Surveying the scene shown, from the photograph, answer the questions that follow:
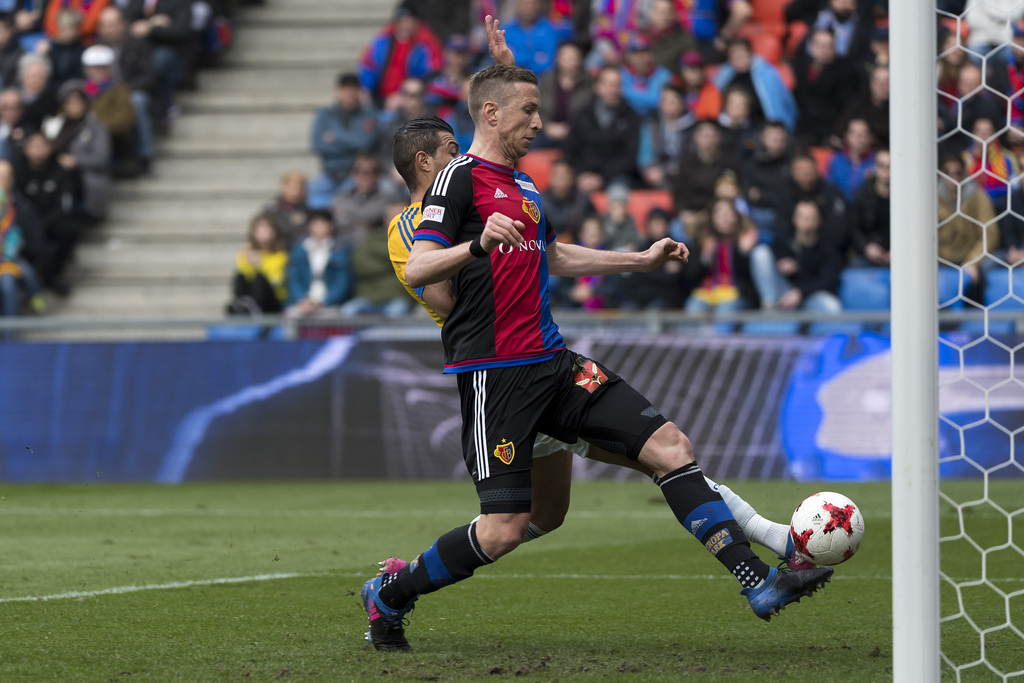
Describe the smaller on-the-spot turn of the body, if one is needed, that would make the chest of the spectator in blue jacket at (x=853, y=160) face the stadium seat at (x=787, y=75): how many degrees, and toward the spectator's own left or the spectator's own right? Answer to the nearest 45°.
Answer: approximately 135° to the spectator's own right

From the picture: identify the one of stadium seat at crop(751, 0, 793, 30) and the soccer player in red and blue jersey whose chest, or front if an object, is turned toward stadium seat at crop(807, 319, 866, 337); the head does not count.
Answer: stadium seat at crop(751, 0, 793, 30)

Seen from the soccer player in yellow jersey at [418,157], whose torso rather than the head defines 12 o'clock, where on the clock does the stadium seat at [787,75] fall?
The stadium seat is roughly at 10 o'clock from the soccer player in yellow jersey.

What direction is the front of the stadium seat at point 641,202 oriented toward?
toward the camera

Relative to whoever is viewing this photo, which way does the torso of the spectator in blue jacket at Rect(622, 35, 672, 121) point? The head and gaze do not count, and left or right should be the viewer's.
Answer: facing the viewer

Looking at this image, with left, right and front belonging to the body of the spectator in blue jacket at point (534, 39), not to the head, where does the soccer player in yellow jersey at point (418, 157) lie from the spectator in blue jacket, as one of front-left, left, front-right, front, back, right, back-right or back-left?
front

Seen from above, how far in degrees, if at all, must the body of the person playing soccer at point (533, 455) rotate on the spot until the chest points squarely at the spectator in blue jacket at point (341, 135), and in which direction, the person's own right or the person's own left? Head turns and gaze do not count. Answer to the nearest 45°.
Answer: approximately 90° to the person's own left

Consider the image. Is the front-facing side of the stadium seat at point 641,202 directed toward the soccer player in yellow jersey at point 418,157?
yes

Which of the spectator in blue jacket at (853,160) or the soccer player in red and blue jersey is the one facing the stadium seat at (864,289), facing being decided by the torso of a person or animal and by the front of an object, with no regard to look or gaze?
the spectator in blue jacket

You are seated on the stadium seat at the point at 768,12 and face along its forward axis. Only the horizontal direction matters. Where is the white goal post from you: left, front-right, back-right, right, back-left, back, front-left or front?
front

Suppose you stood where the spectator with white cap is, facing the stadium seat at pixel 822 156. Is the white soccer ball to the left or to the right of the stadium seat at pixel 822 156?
right

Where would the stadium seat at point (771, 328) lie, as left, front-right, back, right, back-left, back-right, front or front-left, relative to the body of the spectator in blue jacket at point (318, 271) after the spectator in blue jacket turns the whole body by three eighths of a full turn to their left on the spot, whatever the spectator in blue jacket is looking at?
right

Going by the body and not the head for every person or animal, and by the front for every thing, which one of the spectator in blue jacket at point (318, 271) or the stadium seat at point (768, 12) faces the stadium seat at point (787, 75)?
the stadium seat at point (768, 12)

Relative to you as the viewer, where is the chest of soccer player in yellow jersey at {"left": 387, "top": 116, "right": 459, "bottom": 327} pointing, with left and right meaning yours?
facing to the right of the viewer

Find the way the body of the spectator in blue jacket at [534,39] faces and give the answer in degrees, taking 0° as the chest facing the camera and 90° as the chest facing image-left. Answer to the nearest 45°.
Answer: approximately 0°
